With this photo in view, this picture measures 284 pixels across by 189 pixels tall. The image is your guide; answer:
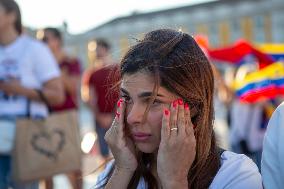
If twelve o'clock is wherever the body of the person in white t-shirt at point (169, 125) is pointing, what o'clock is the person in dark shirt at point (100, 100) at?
The person in dark shirt is roughly at 4 o'clock from the person in white t-shirt.

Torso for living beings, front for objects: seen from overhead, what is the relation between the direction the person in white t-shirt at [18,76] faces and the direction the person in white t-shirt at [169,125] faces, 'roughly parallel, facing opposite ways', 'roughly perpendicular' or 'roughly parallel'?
roughly parallel

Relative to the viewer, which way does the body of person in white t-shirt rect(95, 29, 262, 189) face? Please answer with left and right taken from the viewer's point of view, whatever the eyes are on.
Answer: facing the viewer and to the left of the viewer

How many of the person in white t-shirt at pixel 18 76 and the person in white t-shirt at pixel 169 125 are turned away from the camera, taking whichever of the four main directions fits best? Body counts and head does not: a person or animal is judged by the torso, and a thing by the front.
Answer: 0

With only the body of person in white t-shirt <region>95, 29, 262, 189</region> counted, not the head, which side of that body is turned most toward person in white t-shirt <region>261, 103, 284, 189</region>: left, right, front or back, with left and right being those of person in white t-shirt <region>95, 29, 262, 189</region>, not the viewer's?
left

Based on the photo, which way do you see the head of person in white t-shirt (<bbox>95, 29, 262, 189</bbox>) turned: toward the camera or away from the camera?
toward the camera
